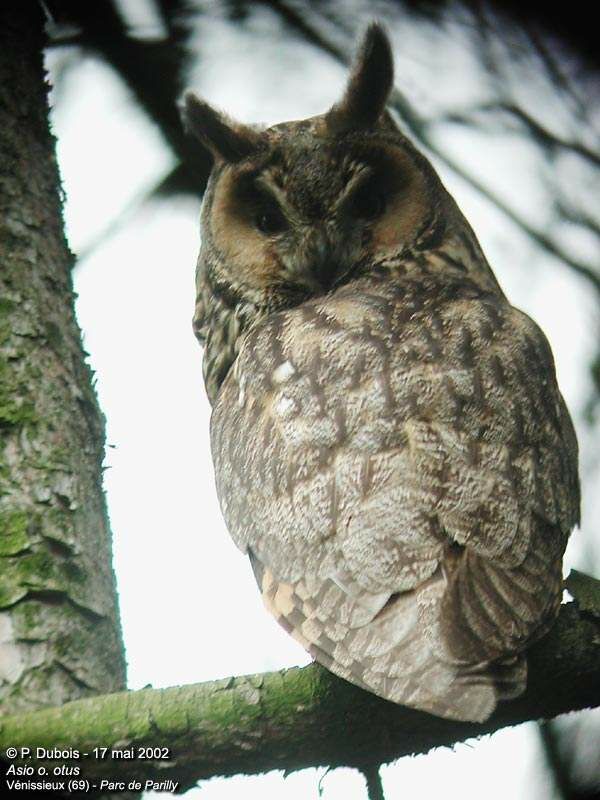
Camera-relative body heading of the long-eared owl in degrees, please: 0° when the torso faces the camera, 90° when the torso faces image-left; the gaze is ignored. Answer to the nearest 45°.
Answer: approximately 135°
